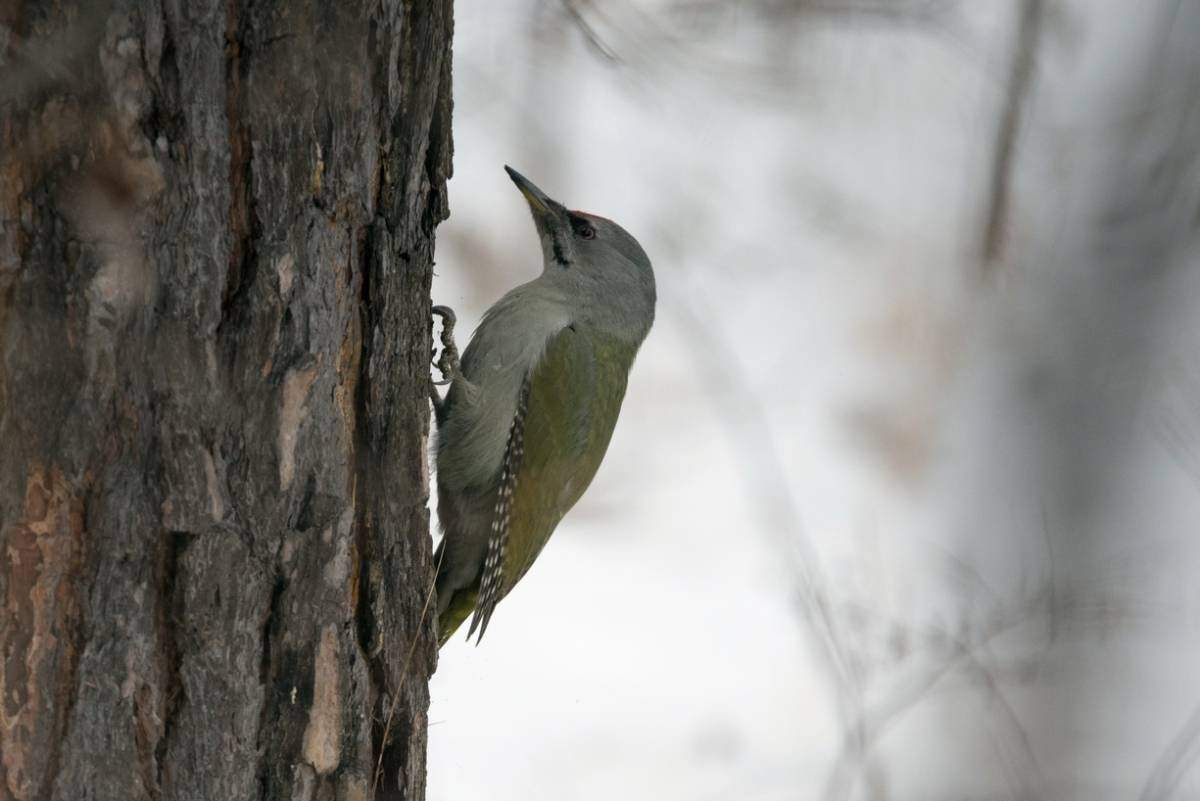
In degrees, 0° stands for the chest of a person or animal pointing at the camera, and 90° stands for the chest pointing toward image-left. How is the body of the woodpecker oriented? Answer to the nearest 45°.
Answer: approximately 90°

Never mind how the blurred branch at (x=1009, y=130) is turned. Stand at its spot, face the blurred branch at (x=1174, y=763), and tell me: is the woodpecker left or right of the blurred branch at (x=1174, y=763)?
right

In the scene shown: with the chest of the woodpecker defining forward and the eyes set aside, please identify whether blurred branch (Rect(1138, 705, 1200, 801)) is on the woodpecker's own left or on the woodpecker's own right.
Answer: on the woodpecker's own right
